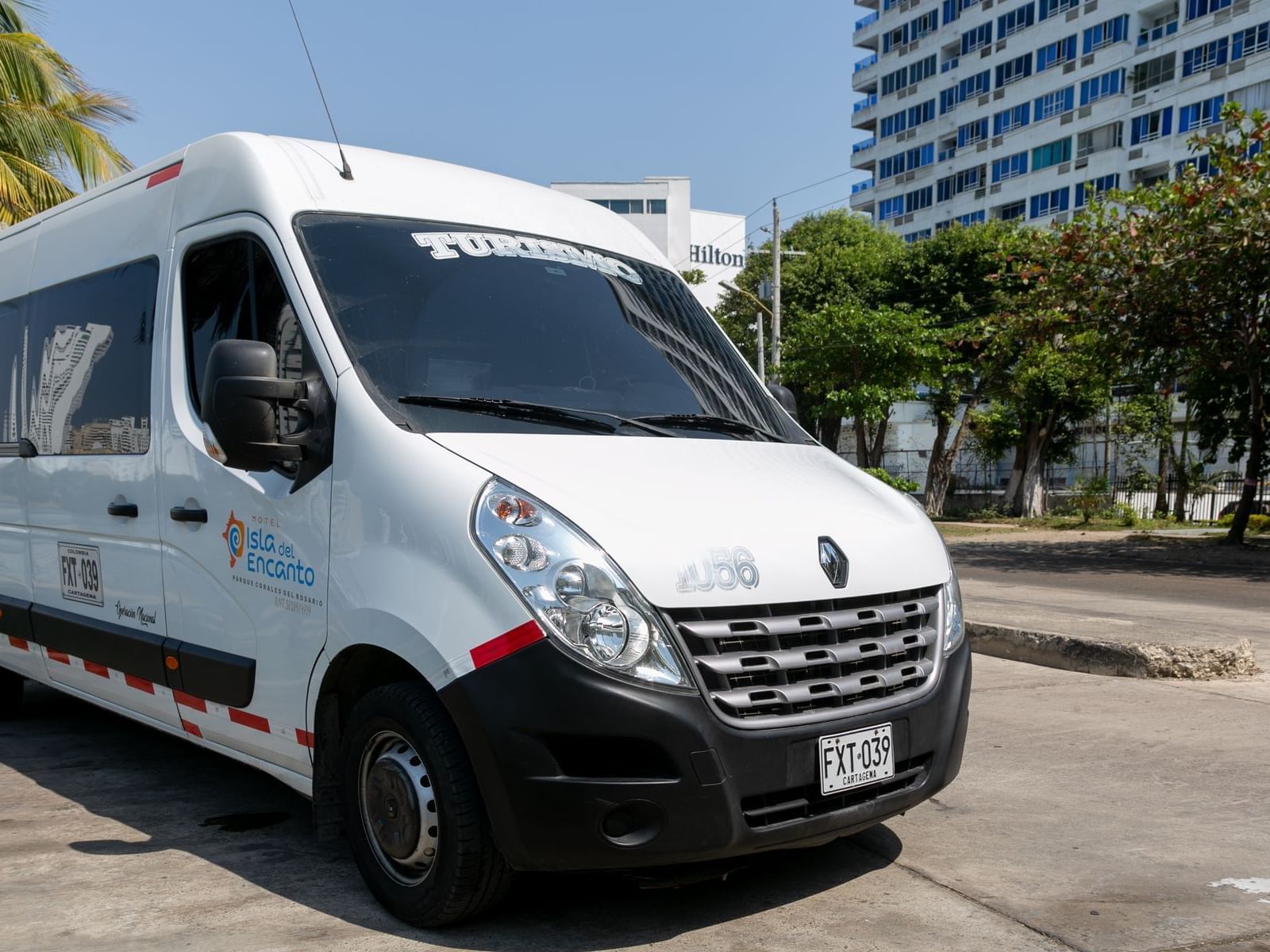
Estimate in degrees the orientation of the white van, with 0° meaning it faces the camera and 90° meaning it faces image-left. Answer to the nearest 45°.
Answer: approximately 315°

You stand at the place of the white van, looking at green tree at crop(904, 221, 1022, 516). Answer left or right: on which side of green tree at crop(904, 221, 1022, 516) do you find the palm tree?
left

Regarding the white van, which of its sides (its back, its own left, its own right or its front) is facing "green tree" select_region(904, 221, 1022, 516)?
left

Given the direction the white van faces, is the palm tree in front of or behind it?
behind

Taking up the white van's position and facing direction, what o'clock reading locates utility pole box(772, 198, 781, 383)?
The utility pole is roughly at 8 o'clock from the white van.

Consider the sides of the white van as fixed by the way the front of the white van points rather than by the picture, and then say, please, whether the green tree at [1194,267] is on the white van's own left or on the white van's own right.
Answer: on the white van's own left
